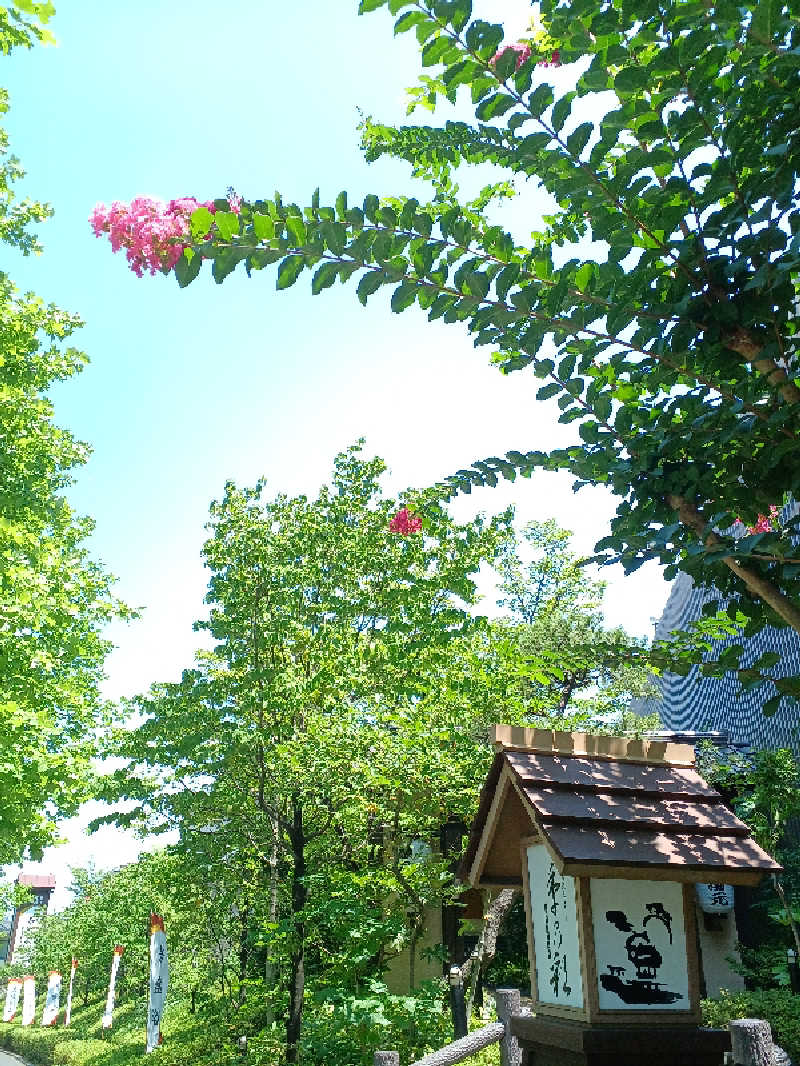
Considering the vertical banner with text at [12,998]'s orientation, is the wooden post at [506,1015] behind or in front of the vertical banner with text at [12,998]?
in front

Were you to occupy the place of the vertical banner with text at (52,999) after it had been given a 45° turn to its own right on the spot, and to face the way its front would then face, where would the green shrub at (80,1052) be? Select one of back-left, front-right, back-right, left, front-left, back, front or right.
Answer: front-left

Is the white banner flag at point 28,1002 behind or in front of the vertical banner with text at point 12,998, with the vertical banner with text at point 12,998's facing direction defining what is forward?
in front

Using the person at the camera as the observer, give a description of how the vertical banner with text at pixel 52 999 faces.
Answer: facing the viewer

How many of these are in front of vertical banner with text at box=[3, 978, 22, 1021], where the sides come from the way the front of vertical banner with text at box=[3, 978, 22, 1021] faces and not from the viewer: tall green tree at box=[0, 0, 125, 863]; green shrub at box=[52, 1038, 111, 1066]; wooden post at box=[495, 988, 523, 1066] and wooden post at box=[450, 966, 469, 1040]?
4

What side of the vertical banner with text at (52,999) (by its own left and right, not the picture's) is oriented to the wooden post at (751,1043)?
front

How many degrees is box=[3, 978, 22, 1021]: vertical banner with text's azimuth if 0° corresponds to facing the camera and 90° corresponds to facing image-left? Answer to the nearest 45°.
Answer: approximately 0°

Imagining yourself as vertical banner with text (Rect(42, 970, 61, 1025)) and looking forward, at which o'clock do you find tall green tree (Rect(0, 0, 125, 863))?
The tall green tree is roughly at 12 o'clock from the vertical banner with text.

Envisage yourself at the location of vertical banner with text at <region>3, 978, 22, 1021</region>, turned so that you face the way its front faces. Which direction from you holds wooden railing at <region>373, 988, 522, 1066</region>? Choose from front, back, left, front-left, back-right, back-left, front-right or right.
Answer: front

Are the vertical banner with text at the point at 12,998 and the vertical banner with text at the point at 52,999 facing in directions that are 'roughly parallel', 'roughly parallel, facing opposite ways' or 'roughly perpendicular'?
roughly parallel

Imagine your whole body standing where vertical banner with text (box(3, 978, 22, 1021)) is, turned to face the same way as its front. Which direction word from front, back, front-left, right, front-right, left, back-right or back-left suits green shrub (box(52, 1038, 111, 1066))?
front

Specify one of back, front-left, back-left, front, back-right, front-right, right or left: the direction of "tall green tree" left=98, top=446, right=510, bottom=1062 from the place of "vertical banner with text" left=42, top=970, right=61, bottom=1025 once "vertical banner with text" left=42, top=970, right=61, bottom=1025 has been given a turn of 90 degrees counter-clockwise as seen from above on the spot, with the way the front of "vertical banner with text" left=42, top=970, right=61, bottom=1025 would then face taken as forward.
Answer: right

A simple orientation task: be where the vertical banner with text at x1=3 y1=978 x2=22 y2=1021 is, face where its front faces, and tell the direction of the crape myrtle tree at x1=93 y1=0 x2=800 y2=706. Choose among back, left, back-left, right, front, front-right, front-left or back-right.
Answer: front

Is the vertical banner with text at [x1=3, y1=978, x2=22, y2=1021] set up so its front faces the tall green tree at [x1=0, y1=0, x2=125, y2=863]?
yes
